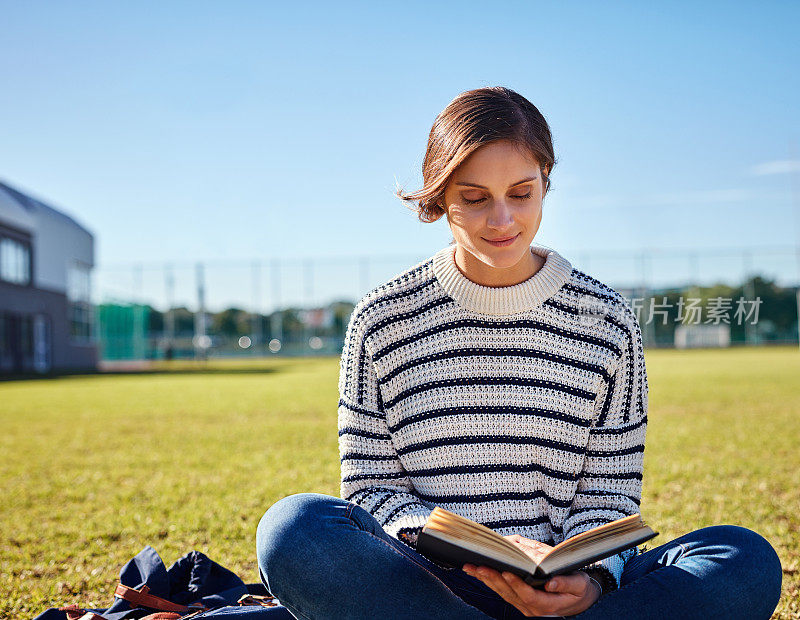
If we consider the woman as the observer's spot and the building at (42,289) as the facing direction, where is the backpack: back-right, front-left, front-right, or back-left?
front-left

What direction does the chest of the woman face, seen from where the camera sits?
toward the camera

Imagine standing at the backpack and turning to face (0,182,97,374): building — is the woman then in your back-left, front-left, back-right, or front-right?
back-right

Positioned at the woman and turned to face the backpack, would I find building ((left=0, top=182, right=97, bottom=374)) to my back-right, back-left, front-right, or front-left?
front-right

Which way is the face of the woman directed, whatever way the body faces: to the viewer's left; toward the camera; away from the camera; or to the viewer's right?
toward the camera

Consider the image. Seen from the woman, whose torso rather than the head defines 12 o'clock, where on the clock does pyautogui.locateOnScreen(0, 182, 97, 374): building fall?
The building is roughly at 5 o'clock from the woman.

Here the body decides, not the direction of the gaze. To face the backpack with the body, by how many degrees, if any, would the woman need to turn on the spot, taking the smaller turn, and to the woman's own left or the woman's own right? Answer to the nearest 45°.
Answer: approximately 90° to the woman's own right
